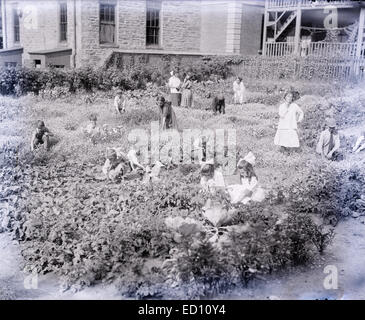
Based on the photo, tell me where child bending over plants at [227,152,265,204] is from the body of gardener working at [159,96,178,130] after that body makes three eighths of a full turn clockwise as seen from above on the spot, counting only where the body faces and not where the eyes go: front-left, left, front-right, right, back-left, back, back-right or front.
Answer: back-right

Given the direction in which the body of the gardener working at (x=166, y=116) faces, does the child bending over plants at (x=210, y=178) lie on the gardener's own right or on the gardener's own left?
on the gardener's own left

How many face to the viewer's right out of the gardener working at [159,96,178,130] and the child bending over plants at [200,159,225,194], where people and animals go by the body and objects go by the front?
0

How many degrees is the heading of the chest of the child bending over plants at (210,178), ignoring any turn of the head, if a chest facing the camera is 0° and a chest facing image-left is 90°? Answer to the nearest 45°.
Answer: approximately 45°

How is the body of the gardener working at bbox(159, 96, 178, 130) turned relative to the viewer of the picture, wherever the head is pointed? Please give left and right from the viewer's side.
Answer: facing the viewer and to the left of the viewer

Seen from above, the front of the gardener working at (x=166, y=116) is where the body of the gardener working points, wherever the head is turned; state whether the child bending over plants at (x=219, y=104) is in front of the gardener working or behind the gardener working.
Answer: behind

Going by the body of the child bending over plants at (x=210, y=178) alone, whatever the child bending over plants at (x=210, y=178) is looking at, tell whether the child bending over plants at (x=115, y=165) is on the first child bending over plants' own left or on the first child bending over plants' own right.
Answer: on the first child bending over plants' own right

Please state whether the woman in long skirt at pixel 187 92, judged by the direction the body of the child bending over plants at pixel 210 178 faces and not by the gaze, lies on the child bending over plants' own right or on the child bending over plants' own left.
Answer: on the child bending over plants' own right
